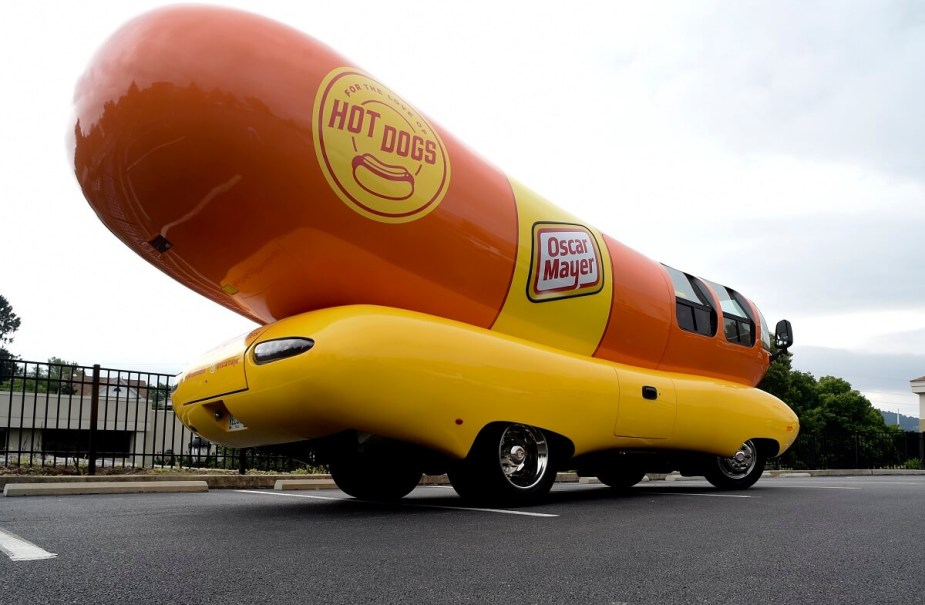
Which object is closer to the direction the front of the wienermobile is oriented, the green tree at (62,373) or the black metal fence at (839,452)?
the black metal fence

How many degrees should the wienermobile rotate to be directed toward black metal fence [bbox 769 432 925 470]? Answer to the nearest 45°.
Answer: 0° — it already faces it

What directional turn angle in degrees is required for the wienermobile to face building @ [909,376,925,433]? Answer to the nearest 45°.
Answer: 0° — it already faces it

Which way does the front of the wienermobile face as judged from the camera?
facing away from the viewer and to the right of the viewer

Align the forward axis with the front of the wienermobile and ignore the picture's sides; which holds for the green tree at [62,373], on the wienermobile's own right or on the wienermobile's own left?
on the wienermobile's own left

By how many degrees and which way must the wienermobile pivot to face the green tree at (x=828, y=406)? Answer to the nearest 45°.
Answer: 0° — it already faces it
